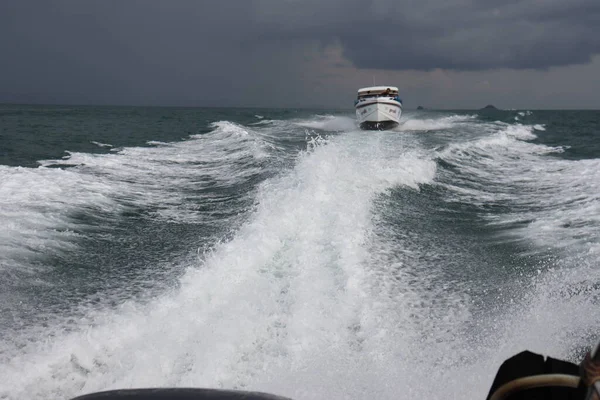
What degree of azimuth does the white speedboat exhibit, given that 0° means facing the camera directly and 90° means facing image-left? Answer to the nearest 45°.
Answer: approximately 0°
